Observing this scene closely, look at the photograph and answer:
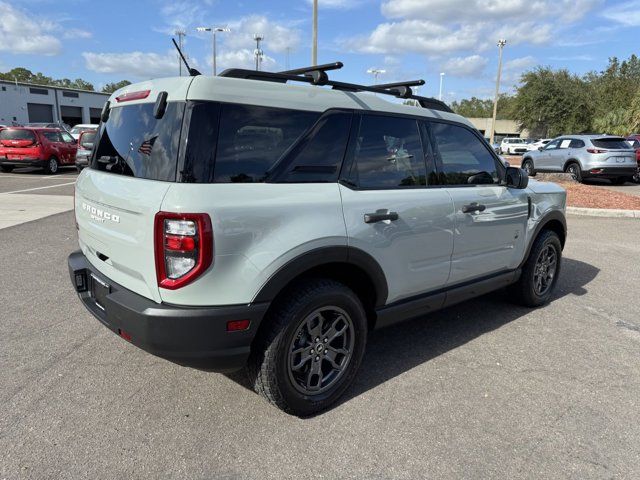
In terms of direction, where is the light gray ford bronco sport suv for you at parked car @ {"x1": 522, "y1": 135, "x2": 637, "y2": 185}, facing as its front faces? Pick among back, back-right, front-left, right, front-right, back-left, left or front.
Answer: back-left

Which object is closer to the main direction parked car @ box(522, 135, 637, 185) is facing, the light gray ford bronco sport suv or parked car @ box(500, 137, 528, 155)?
the parked car

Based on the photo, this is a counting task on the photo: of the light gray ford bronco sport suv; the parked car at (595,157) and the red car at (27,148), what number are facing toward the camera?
0

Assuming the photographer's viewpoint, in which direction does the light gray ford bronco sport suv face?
facing away from the viewer and to the right of the viewer

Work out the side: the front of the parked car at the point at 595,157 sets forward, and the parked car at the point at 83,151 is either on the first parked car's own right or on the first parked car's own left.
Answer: on the first parked car's own left

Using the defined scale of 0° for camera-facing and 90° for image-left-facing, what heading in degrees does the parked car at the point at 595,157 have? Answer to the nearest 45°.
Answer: approximately 135°

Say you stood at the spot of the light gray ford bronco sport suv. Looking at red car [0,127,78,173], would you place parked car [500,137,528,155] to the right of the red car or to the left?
right

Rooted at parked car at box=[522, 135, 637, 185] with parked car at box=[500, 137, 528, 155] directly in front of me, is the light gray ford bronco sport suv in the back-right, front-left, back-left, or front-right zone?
back-left

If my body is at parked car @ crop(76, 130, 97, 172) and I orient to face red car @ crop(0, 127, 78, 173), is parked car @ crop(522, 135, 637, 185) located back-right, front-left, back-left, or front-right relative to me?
back-left

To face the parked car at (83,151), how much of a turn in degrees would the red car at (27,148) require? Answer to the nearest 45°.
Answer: approximately 90° to its right

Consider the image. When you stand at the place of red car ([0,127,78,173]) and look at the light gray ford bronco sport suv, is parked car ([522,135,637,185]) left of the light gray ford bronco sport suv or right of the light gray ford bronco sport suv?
left

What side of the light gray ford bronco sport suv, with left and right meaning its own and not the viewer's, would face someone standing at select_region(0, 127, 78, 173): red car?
left

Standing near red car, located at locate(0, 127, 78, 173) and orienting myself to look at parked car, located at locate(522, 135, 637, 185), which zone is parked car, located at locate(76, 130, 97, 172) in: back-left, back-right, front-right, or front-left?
front-left

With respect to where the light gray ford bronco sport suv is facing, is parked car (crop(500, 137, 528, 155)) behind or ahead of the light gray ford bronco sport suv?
ahead
